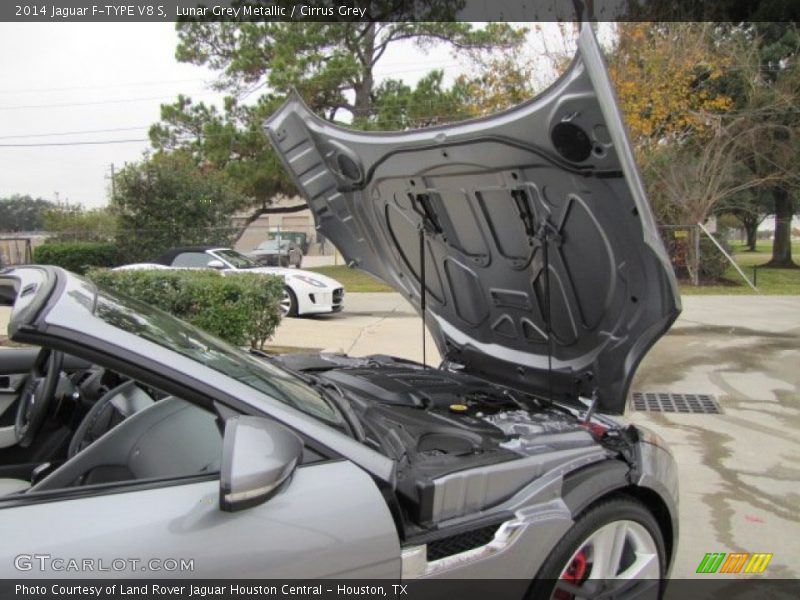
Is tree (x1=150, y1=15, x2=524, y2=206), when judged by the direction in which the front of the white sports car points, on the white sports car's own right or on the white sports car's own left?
on the white sports car's own left

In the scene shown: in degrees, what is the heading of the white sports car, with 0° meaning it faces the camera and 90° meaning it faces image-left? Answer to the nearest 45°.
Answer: approximately 315°

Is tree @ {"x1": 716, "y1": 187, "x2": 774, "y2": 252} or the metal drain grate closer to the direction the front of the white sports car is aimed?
the metal drain grate
